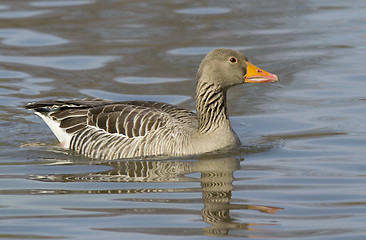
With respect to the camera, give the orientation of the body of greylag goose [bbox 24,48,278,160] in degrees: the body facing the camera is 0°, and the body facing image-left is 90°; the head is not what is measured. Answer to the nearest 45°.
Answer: approximately 270°
